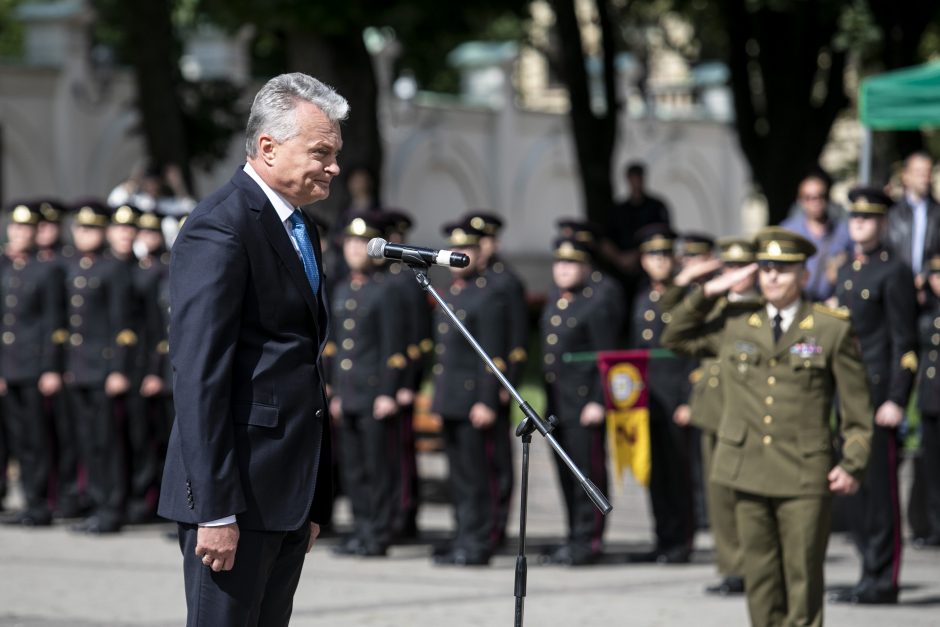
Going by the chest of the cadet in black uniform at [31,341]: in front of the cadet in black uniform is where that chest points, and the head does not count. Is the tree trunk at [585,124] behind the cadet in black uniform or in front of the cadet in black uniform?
behind

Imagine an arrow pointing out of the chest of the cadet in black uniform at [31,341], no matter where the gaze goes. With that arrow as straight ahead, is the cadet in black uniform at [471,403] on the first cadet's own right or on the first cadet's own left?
on the first cadet's own left

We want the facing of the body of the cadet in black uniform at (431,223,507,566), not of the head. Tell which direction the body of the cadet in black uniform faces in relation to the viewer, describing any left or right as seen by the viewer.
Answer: facing the viewer and to the left of the viewer

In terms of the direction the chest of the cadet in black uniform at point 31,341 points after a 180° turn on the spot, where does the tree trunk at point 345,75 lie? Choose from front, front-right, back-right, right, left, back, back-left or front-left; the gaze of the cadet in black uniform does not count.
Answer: front
